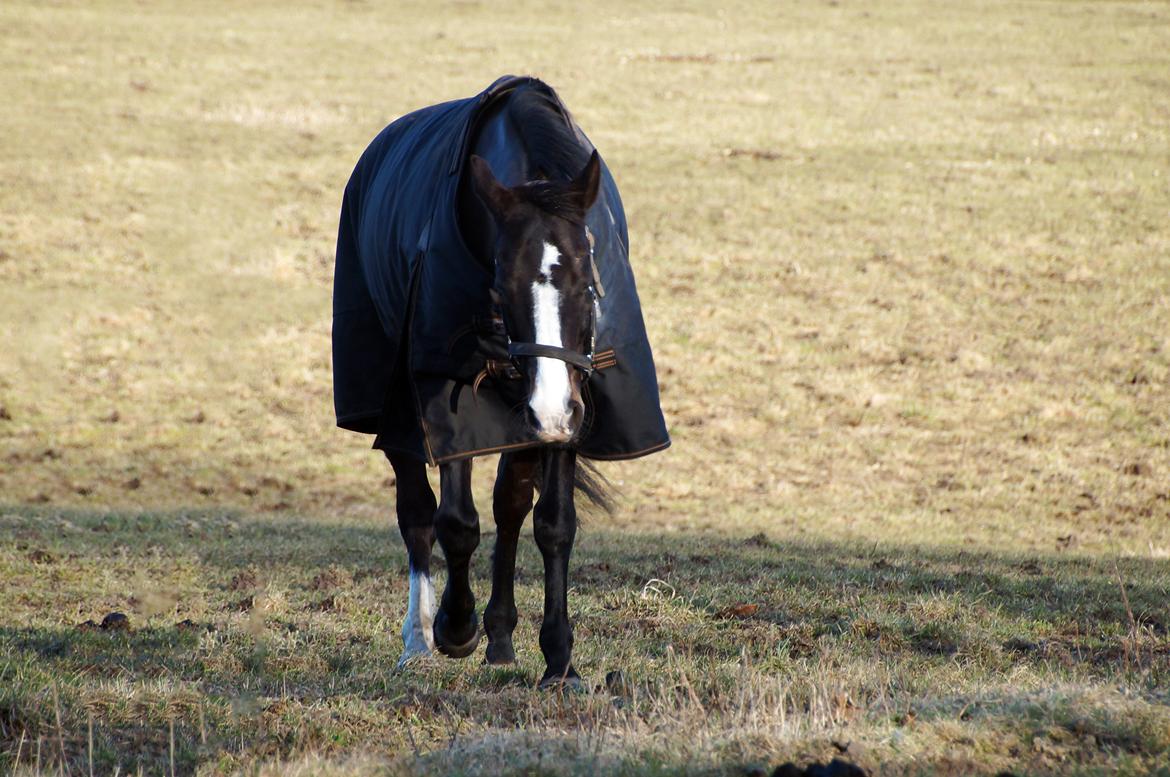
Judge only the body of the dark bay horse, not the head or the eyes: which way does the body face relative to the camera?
toward the camera
